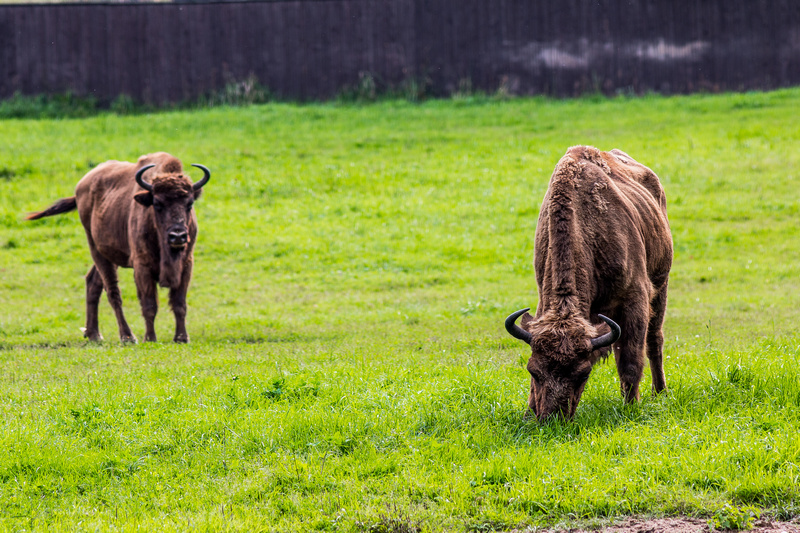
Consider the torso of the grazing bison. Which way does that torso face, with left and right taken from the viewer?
facing the viewer and to the left of the viewer

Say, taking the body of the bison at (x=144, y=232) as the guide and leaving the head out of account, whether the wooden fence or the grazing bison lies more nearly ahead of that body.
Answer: the grazing bison

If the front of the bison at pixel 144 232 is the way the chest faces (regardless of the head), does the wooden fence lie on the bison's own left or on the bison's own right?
on the bison's own left

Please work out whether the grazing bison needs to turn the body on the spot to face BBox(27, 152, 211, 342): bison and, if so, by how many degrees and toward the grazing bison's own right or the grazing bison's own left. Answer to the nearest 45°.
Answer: approximately 90° to the grazing bison's own right

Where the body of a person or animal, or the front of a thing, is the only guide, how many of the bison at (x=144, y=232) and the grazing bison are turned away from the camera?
0

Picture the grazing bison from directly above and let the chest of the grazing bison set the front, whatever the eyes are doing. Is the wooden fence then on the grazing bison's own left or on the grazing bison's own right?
on the grazing bison's own right

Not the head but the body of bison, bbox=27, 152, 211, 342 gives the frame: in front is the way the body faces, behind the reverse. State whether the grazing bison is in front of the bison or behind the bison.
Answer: in front
